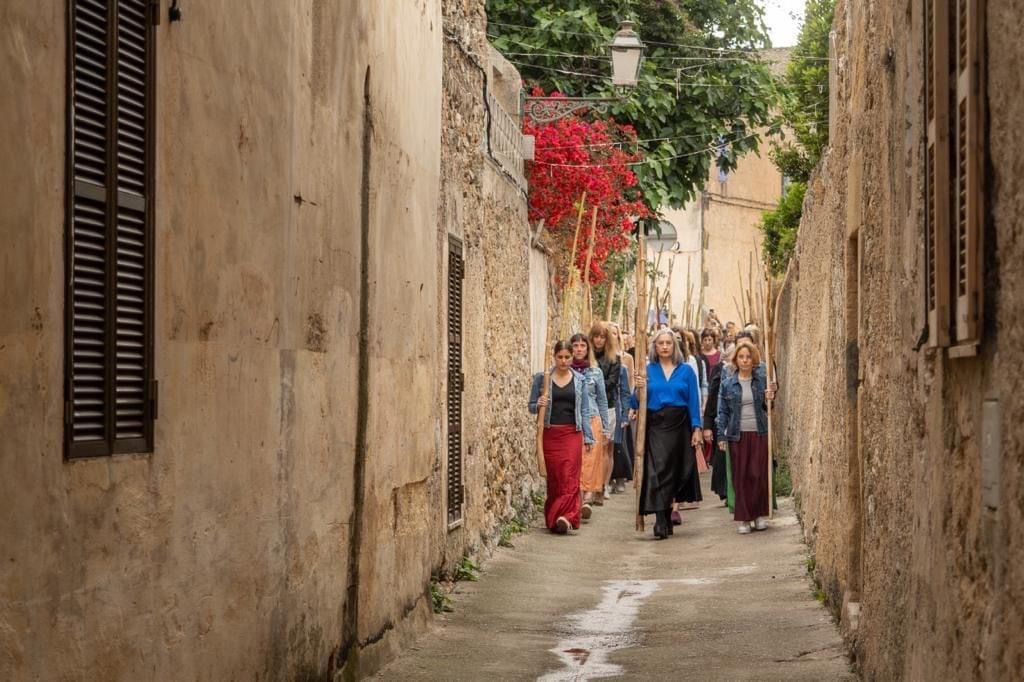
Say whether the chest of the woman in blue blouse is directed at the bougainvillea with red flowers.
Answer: no

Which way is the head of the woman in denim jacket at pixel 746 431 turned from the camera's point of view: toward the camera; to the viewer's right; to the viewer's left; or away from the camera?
toward the camera

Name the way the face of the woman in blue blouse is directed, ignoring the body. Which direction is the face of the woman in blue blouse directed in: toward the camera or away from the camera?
toward the camera

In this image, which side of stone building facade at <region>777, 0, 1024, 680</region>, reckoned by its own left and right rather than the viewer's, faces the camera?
left

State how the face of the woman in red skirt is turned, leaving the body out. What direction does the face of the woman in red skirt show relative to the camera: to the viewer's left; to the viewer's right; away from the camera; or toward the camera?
toward the camera

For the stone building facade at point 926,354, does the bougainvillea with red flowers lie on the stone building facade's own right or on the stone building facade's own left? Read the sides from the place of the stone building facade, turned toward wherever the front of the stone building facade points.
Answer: on the stone building facade's own right

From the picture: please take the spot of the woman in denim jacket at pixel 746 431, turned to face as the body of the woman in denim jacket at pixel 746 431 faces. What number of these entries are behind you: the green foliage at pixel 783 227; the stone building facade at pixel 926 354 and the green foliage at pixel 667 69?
2

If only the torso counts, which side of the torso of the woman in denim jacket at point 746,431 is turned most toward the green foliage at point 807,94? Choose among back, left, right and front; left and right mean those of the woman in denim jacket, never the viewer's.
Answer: back

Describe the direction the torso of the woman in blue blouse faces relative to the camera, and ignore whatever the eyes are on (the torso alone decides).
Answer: toward the camera

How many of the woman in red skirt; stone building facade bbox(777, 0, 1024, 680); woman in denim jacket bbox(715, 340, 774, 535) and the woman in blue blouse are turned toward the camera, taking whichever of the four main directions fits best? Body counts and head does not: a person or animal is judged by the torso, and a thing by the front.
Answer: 3

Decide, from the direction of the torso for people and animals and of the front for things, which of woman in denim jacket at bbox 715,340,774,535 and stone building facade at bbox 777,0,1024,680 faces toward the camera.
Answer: the woman in denim jacket

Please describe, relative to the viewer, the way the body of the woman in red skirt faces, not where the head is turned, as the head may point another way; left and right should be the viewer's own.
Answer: facing the viewer

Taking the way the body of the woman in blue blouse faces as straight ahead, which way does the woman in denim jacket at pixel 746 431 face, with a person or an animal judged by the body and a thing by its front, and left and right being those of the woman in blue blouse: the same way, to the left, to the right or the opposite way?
the same way

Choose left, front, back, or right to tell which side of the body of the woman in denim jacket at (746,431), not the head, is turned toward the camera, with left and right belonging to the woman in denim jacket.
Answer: front

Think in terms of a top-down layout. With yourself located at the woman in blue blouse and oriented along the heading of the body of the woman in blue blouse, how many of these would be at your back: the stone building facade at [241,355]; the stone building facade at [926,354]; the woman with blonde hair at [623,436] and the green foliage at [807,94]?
2
